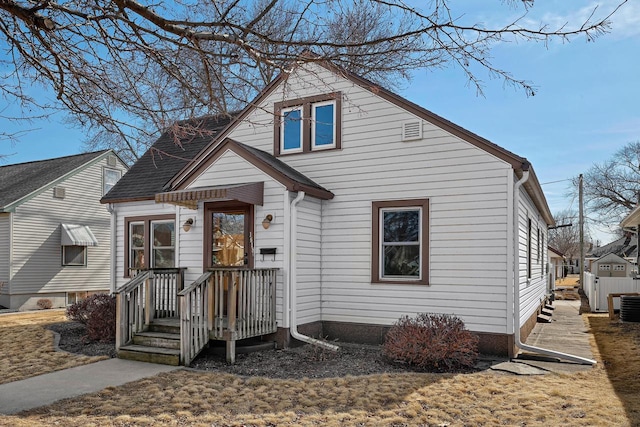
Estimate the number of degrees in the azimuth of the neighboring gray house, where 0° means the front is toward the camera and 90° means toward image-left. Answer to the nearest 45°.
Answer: approximately 45°

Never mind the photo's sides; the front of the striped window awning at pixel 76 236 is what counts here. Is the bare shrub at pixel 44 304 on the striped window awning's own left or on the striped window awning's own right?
on the striped window awning's own right

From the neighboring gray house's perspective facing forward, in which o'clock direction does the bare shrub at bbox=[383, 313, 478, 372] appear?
The bare shrub is roughly at 10 o'clock from the neighboring gray house.

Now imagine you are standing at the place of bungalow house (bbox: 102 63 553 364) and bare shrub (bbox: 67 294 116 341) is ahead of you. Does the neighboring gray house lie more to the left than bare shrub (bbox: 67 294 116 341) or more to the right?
right

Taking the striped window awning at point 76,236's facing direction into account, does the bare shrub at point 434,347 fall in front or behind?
in front

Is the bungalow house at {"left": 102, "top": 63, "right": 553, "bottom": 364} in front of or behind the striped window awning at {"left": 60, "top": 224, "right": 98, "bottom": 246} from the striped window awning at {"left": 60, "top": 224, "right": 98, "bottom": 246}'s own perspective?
in front

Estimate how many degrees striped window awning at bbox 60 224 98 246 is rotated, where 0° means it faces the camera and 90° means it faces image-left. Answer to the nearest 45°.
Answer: approximately 315°

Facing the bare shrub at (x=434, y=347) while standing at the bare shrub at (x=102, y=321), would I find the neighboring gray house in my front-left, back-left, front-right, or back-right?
back-left
